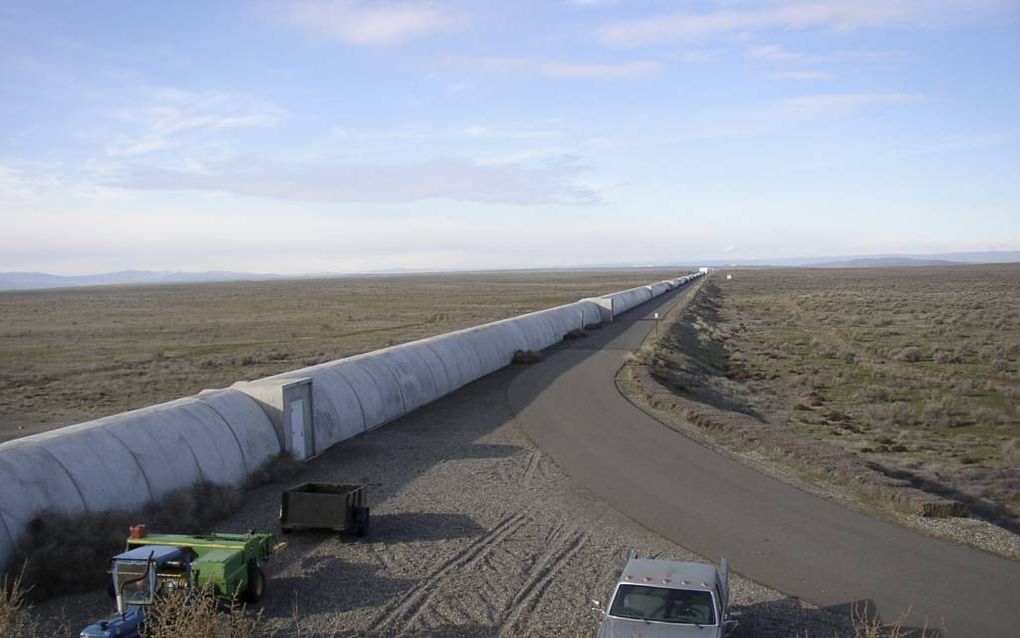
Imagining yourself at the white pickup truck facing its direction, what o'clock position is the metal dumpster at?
The metal dumpster is roughly at 4 o'clock from the white pickup truck.

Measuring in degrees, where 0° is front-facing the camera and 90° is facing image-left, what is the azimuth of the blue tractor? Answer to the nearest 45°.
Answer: approximately 45°

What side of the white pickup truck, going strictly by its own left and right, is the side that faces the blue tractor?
right

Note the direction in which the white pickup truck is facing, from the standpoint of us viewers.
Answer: facing the viewer

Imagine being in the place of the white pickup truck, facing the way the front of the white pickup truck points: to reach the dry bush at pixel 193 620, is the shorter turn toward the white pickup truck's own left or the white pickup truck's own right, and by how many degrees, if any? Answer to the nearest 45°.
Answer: approximately 90° to the white pickup truck's own right

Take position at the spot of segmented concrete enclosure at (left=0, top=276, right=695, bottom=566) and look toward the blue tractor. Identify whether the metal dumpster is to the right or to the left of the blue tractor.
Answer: left

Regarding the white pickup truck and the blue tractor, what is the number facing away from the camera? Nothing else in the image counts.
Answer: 0

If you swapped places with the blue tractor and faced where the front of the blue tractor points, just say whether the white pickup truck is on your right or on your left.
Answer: on your left

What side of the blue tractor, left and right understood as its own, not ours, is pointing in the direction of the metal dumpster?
back
